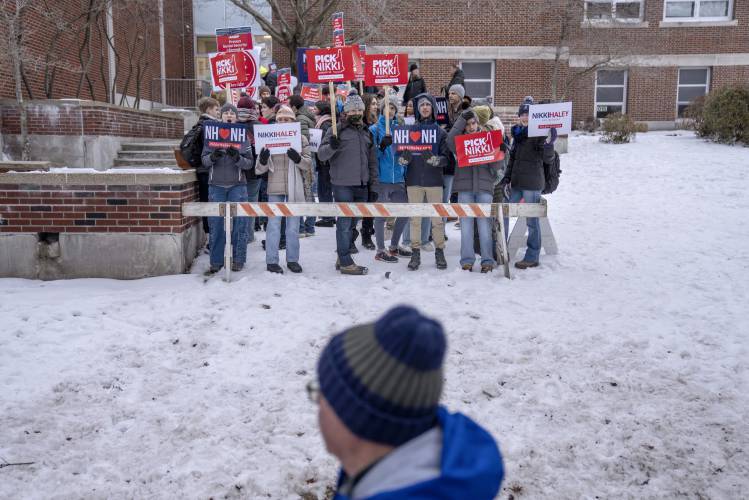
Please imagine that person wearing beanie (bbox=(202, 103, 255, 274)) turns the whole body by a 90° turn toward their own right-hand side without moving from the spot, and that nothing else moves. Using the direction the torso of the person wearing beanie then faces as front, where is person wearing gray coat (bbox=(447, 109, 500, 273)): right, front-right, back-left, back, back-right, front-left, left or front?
back

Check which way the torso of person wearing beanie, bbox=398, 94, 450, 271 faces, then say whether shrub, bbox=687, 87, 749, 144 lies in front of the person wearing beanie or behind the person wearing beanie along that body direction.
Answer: behind

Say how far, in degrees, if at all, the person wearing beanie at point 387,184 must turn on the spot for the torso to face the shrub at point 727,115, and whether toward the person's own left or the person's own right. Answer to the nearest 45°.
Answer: approximately 90° to the person's own left

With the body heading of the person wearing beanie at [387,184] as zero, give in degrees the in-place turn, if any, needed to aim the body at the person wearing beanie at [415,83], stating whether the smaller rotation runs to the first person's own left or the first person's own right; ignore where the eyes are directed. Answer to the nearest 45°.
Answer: approximately 135° to the first person's own left

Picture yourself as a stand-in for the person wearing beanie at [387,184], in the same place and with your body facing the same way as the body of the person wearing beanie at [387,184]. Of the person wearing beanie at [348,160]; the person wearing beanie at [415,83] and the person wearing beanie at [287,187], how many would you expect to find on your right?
2
